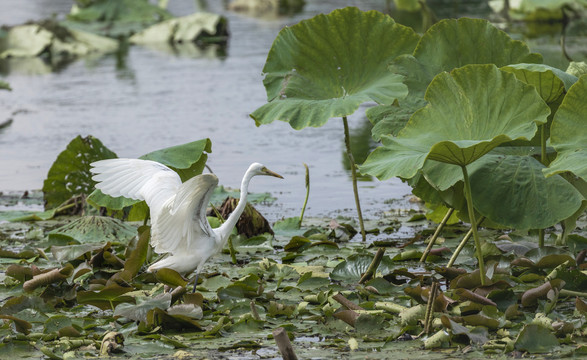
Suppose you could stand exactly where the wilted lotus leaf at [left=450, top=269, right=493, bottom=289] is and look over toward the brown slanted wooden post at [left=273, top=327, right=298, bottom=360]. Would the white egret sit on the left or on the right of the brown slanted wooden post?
right

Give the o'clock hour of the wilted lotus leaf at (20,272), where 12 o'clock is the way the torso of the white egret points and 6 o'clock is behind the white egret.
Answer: The wilted lotus leaf is roughly at 7 o'clock from the white egret.

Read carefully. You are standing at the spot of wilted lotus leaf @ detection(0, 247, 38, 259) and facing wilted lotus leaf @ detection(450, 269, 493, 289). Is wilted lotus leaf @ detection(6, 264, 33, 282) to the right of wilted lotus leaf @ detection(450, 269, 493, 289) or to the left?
right

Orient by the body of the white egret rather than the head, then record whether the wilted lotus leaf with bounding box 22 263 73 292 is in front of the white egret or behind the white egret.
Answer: behind

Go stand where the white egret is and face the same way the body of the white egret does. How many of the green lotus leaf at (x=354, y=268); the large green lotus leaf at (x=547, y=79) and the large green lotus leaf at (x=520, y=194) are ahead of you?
3

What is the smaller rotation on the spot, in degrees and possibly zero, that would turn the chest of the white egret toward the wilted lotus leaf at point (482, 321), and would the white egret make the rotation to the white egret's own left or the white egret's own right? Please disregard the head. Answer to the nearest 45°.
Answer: approximately 45° to the white egret's own right

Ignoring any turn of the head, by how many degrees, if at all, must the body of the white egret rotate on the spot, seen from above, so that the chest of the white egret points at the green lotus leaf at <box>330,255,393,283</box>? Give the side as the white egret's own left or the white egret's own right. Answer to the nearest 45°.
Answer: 0° — it already faces it

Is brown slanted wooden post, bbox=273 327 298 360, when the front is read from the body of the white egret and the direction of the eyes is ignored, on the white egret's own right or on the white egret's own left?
on the white egret's own right

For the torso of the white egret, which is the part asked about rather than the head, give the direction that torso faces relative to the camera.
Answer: to the viewer's right

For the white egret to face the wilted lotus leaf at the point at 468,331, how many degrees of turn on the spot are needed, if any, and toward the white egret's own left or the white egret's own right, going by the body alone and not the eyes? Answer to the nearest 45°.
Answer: approximately 45° to the white egret's own right

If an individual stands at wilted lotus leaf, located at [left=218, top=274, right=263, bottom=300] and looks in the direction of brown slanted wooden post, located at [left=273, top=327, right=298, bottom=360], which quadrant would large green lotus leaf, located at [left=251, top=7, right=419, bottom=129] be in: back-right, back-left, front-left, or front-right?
back-left
